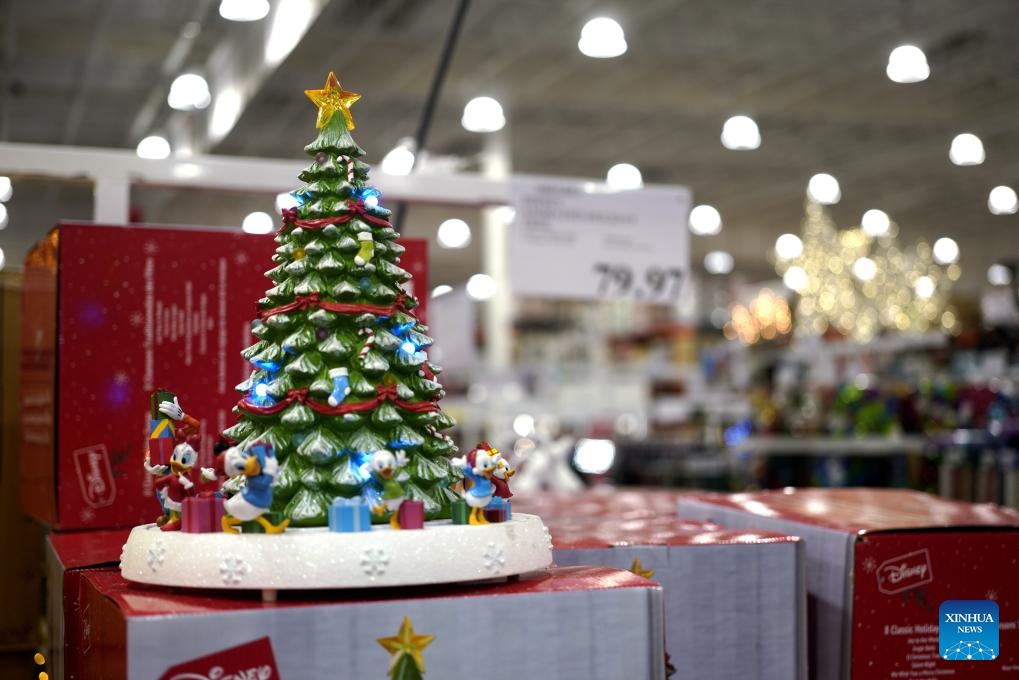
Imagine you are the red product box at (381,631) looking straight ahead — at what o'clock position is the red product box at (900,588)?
the red product box at (900,588) is roughly at 8 o'clock from the red product box at (381,631).

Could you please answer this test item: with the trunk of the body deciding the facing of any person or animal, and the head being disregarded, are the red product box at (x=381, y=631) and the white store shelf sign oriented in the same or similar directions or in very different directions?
same or similar directions

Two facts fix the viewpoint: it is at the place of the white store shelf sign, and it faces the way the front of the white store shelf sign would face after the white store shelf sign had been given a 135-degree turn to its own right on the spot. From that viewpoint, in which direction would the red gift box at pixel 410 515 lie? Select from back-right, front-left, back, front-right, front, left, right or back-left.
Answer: back-left

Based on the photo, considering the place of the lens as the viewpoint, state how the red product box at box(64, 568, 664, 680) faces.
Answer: facing the viewer

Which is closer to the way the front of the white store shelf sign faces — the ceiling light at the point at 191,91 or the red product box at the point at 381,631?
the red product box

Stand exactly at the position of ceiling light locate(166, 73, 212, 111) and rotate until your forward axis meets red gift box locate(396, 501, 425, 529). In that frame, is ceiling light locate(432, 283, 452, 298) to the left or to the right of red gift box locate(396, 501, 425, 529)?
left

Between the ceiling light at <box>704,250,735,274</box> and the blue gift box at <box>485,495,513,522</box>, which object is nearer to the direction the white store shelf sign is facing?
the blue gift box

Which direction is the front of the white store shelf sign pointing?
toward the camera

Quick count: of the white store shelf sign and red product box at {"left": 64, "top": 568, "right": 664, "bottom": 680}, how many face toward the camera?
2
